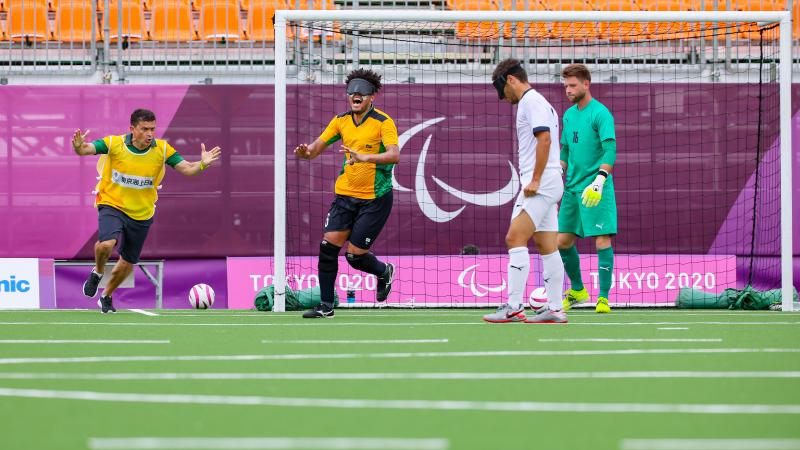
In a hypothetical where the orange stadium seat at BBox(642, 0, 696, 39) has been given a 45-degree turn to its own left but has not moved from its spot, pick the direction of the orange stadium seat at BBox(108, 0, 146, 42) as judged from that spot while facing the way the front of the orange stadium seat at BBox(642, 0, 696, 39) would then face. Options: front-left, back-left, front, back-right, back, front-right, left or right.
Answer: back-right

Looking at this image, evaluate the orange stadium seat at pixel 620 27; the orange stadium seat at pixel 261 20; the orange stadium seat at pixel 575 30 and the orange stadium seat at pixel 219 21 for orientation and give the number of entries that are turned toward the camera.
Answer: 4

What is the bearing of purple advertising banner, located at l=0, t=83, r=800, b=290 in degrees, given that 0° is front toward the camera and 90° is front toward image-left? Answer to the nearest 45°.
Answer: approximately 0°

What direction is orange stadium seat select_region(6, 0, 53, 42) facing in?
toward the camera

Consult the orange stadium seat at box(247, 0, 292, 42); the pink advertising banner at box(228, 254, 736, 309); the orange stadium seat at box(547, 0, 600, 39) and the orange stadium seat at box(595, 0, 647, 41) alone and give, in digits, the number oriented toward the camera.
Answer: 4

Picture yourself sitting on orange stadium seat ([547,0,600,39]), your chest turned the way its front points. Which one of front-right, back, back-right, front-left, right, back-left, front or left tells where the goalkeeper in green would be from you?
front

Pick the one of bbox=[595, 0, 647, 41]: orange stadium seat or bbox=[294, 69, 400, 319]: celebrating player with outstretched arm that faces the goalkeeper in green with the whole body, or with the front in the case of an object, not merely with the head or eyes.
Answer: the orange stadium seat

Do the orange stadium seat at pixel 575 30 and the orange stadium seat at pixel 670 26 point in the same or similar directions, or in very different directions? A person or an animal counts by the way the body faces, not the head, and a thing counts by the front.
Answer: same or similar directions

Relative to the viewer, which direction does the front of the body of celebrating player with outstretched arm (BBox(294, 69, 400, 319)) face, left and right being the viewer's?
facing the viewer and to the left of the viewer

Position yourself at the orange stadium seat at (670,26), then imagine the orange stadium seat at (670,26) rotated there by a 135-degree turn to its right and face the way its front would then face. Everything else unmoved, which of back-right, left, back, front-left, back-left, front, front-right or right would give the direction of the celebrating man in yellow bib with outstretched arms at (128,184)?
left

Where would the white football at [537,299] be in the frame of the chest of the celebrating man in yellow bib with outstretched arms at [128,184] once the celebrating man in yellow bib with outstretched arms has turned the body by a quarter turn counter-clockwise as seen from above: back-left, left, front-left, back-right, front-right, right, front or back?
front-right

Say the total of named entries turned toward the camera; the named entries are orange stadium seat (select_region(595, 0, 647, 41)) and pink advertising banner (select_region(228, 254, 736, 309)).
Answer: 2

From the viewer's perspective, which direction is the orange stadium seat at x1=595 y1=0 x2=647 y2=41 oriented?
toward the camera

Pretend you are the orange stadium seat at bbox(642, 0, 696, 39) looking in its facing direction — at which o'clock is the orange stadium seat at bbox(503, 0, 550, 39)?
the orange stadium seat at bbox(503, 0, 550, 39) is roughly at 2 o'clock from the orange stadium seat at bbox(642, 0, 696, 39).
